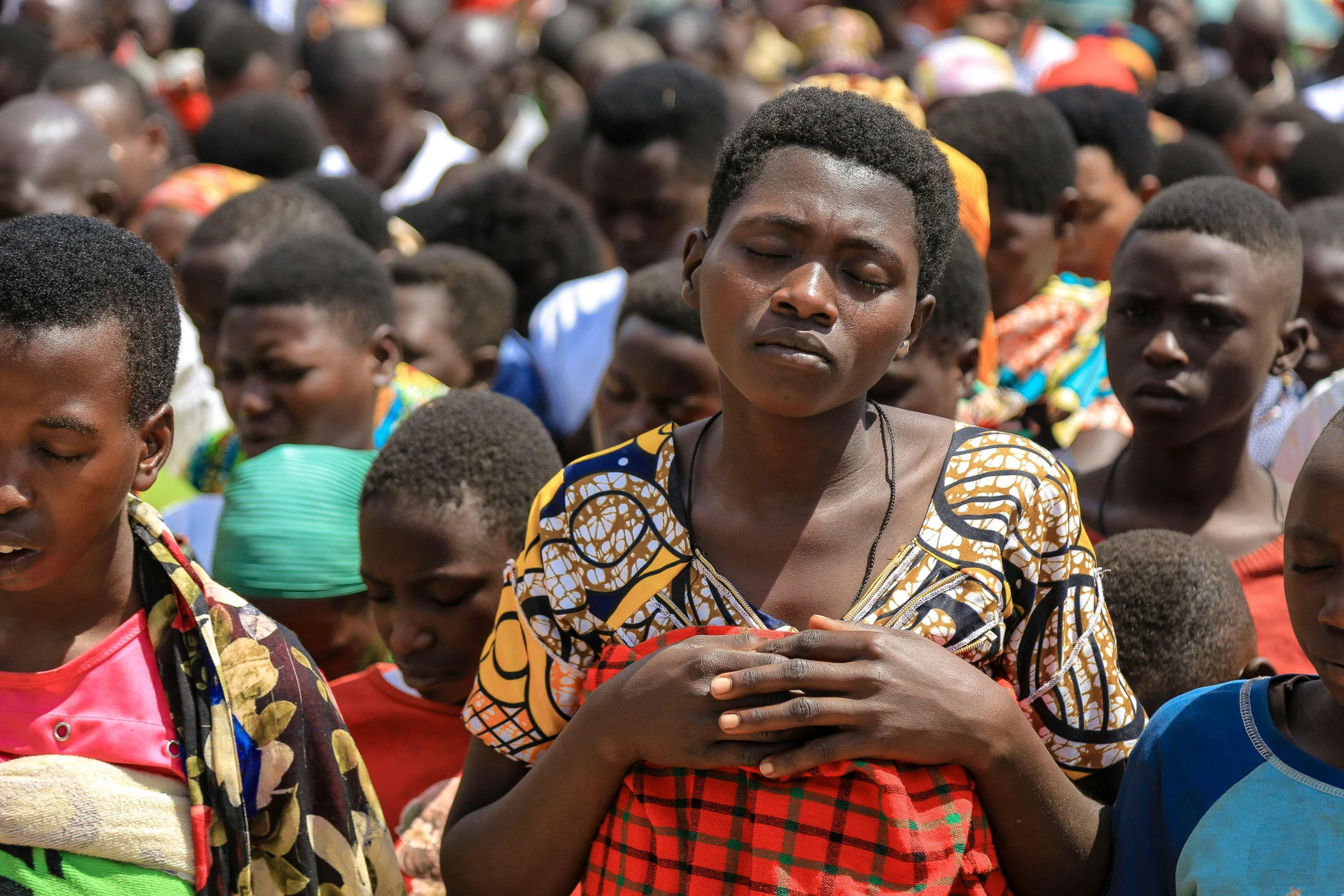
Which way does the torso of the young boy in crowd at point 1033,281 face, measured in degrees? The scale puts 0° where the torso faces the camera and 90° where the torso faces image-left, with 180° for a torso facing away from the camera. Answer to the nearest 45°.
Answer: approximately 45°

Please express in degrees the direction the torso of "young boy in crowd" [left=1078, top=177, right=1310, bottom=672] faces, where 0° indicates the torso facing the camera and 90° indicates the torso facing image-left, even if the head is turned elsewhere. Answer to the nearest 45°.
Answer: approximately 45°

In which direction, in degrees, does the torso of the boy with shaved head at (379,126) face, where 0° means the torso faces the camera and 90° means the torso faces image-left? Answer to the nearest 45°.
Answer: approximately 45°

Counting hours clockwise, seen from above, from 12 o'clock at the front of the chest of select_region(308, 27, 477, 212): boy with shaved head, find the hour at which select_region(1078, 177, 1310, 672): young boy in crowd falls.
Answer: The young boy in crowd is roughly at 10 o'clock from the boy with shaved head.

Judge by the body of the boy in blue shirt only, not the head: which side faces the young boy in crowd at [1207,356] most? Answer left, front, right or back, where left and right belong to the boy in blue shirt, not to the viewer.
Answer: back

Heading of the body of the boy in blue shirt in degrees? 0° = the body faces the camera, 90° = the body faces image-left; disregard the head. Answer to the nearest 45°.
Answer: approximately 0°

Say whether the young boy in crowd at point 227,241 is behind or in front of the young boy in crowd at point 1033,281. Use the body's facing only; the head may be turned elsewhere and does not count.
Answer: in front

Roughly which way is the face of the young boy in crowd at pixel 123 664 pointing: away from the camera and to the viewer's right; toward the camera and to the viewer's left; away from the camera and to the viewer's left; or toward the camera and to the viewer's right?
toward the camera and to the viewer's left
